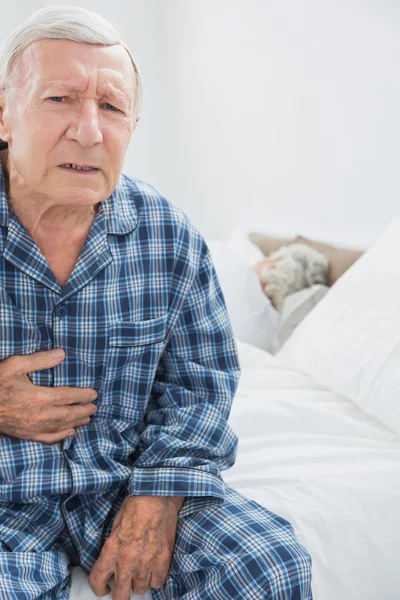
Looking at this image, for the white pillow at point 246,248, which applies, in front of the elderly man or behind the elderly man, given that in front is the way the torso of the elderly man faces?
behind

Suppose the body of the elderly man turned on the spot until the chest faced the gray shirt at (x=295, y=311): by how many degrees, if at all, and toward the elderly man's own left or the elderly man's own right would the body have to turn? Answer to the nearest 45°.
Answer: approximately 135° to the elderly man's own left

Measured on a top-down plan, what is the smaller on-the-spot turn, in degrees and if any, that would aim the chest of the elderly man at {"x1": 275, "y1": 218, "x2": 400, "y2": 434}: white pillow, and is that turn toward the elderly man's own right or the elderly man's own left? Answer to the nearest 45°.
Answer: approximately 135° to the elderly man's own left

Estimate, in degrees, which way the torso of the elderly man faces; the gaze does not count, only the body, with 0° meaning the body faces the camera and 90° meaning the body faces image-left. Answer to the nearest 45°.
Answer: approximately 0°
